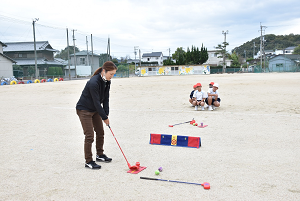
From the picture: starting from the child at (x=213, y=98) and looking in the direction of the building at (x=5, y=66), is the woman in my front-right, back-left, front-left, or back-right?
back-left

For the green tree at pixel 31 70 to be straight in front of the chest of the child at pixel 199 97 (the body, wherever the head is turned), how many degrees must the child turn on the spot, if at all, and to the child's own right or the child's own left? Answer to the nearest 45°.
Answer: approximately 135° to the child's own right

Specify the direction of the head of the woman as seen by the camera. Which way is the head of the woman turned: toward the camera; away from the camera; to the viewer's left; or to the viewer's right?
to the viewer's right

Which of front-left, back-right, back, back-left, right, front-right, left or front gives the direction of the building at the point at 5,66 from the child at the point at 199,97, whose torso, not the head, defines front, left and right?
back-right

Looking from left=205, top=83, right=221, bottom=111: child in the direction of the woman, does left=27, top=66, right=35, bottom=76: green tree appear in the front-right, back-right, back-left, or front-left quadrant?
back-right

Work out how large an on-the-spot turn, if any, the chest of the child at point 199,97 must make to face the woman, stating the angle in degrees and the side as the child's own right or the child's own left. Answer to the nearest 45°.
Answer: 0° — they already face them

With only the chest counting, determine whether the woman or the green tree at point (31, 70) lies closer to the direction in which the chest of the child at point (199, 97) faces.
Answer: the woman

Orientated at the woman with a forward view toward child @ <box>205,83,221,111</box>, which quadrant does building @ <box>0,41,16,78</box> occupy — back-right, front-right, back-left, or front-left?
front-left

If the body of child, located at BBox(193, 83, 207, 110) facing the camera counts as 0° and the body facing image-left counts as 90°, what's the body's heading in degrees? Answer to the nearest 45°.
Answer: approximately 0°
